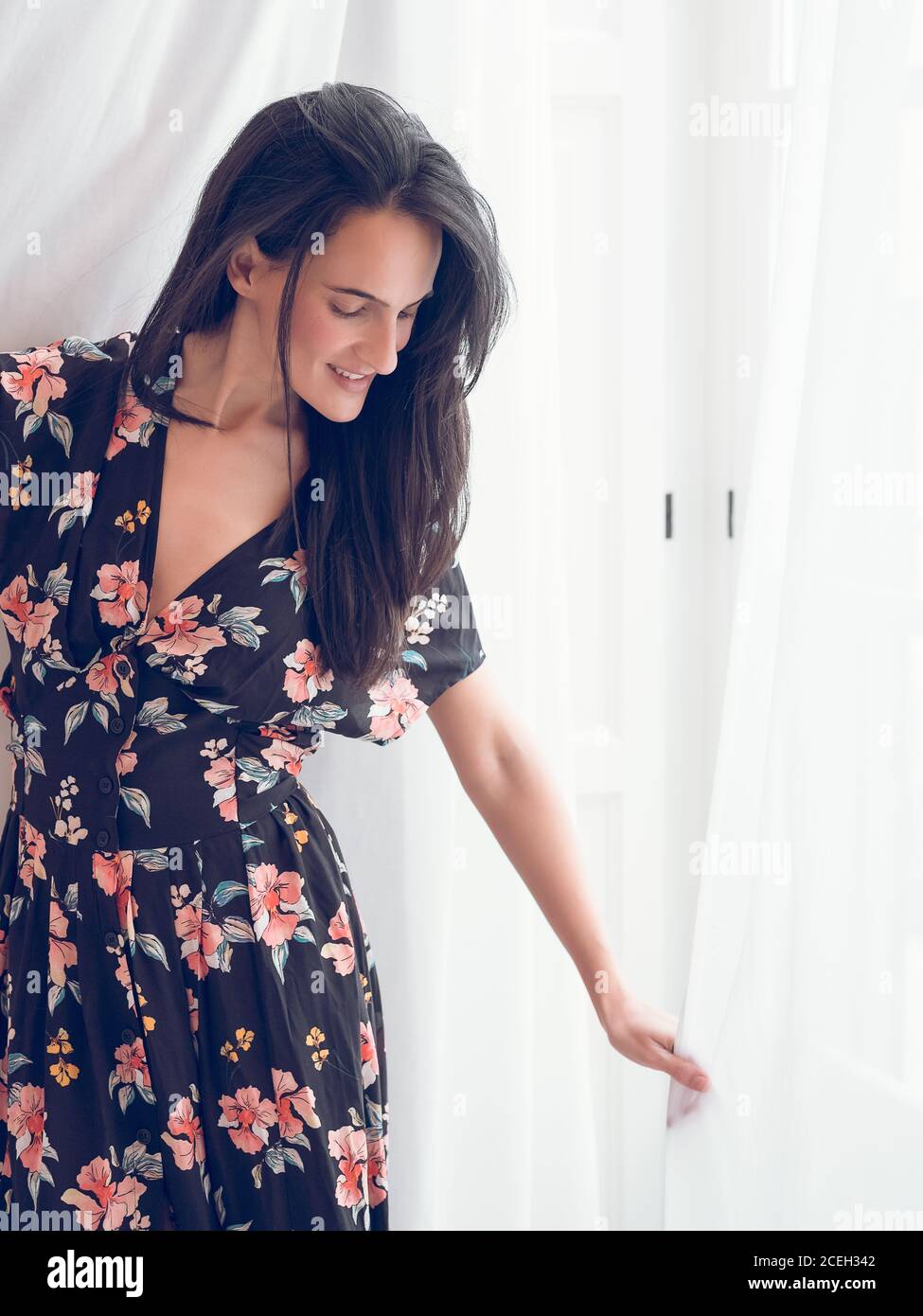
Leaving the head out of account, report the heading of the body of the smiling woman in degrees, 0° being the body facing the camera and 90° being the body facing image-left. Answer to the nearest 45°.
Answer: approximately 0°

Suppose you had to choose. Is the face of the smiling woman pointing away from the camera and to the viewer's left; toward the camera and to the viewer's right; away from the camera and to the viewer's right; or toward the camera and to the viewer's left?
toward the camera and to the viewer's right
